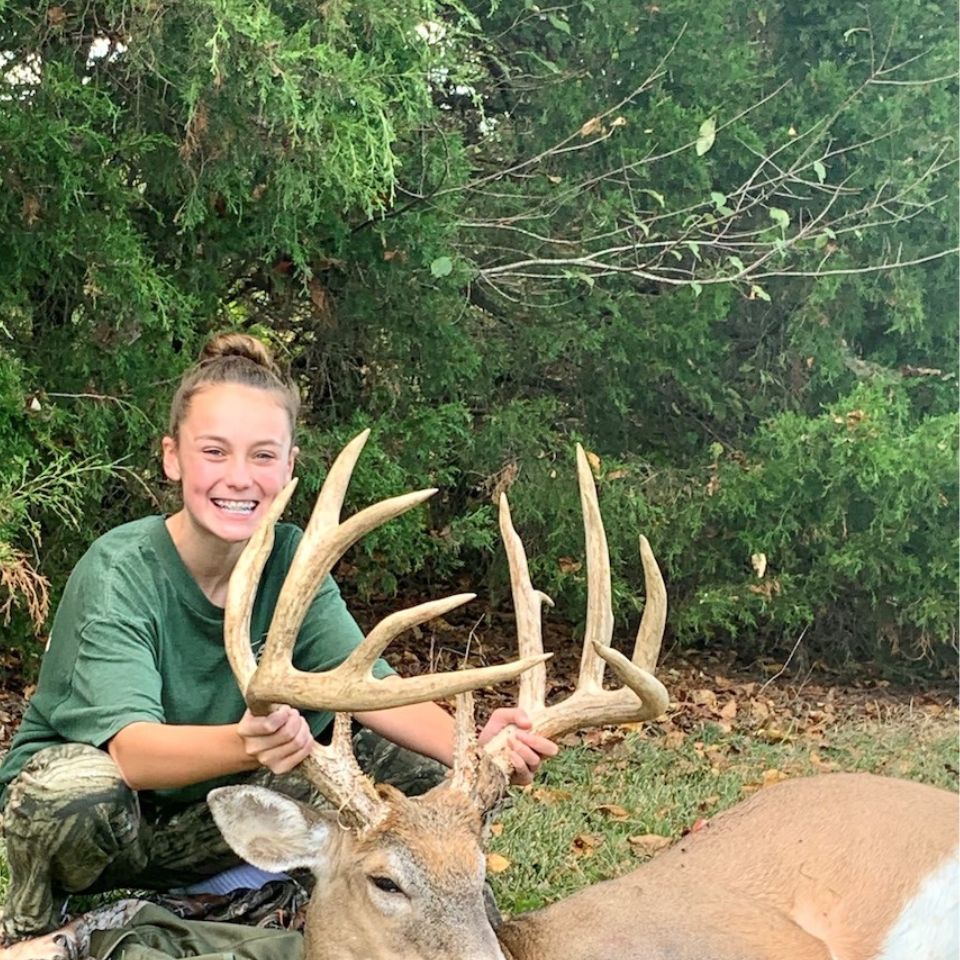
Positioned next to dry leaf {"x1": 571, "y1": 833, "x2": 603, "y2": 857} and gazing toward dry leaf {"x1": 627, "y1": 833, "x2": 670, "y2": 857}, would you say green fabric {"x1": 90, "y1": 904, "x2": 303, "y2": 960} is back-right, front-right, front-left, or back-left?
back-right

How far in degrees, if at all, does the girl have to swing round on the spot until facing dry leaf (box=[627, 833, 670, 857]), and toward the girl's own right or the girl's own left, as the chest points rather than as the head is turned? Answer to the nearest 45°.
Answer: approximately 90° to the girl's own left

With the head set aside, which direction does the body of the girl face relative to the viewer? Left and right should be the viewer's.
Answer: facing the viewer and to the right of the viewer

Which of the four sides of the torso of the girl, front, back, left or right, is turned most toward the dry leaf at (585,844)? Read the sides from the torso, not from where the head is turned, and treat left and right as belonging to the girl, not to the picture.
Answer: left
